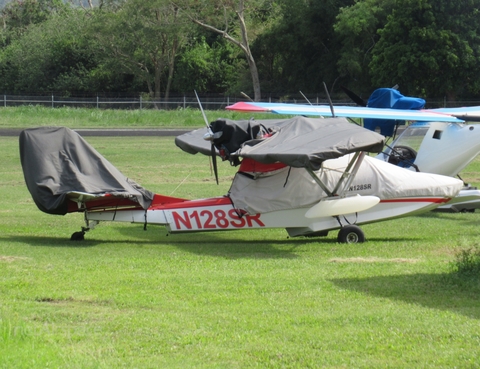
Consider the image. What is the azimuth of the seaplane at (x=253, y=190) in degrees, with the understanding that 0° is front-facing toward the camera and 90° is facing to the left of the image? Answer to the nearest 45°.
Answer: approximately 270°

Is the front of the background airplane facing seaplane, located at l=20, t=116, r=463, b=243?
yes

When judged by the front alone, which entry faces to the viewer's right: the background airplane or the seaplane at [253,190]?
the seaplane

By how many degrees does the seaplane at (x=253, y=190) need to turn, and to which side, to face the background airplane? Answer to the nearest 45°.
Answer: approximately 45° to its left
